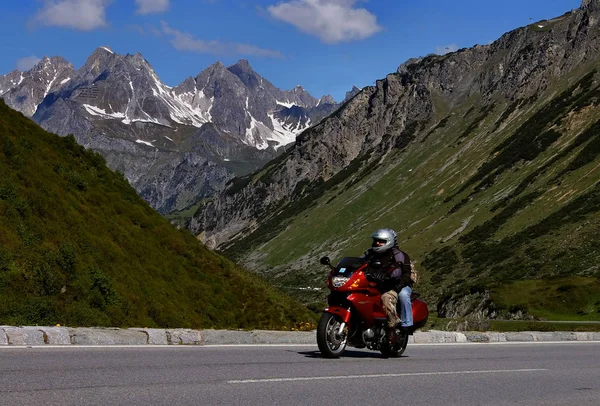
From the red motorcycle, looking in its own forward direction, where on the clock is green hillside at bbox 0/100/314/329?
The green hillside is roughly at 3 o'clock from the red motorcycle.

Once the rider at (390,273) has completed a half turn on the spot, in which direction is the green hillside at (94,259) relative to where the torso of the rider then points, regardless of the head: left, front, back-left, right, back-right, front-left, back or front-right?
left

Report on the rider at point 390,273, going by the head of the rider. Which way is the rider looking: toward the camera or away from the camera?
toward the camera

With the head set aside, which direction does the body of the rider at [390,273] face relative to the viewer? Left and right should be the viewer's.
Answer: facing the viewer and to the left of the viewer
